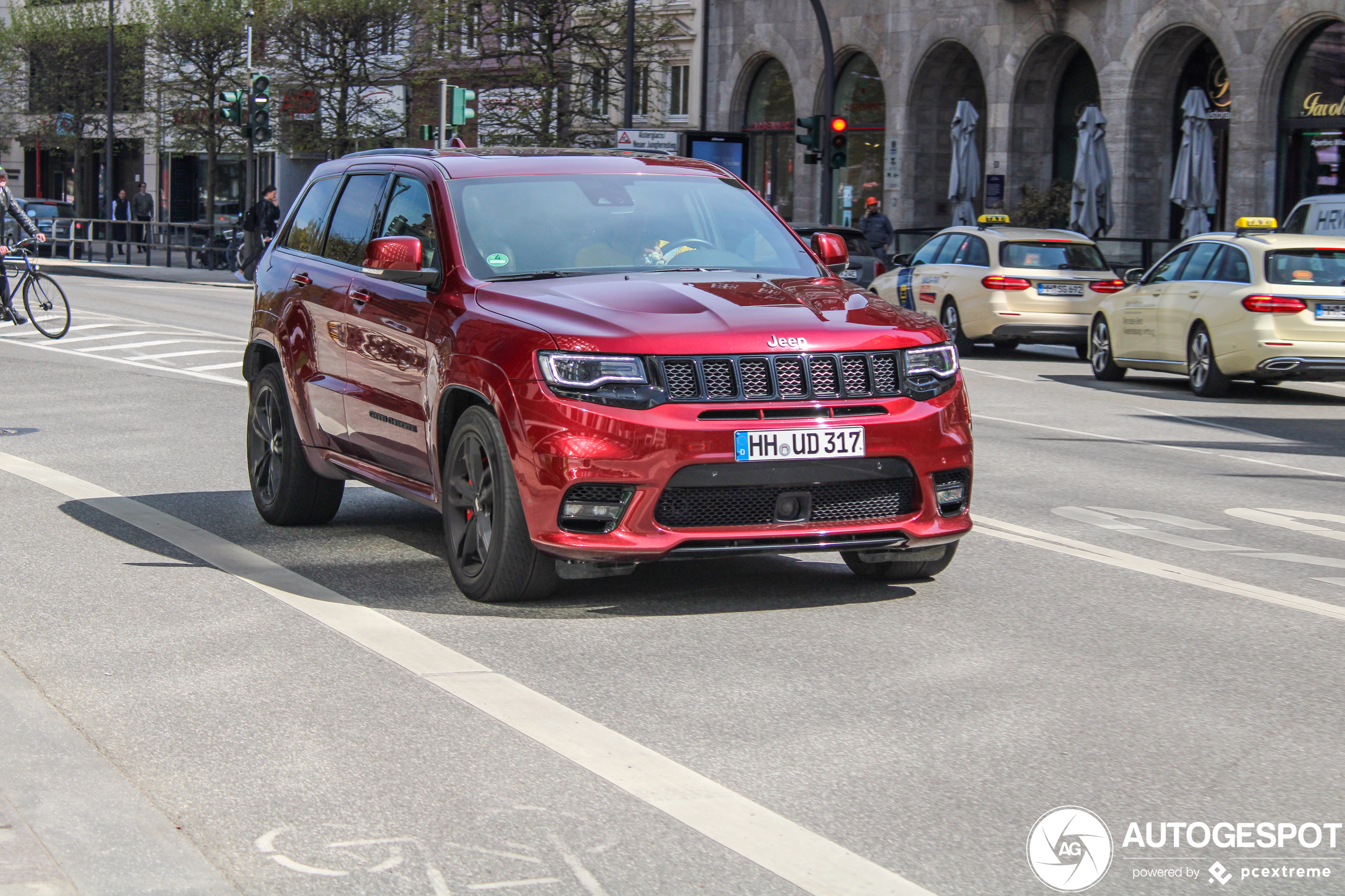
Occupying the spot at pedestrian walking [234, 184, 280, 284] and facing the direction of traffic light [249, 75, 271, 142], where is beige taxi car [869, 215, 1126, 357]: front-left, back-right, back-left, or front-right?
back-right

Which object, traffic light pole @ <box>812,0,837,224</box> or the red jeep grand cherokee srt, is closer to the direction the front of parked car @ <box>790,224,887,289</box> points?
the traffic light pole

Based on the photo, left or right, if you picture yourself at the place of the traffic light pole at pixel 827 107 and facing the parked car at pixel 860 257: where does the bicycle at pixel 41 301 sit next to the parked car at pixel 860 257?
right

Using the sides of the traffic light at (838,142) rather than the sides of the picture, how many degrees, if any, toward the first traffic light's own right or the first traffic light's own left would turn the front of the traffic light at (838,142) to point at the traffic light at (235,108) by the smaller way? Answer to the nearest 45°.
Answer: approximately 135° to the first traffic light's own right

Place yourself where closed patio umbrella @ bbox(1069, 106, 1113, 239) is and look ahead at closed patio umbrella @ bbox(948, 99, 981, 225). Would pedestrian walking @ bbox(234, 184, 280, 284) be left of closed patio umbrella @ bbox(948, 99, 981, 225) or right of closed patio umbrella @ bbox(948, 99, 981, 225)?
left

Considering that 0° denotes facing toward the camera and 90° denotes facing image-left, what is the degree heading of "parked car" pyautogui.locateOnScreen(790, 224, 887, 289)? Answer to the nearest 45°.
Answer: approximately 135°

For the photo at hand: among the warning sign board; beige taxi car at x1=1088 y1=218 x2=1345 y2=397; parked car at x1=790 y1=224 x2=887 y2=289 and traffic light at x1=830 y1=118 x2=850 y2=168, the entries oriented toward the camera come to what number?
2
